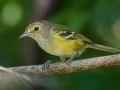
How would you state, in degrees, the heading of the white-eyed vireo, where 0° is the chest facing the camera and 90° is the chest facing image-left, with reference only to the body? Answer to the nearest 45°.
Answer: approximately 90°
